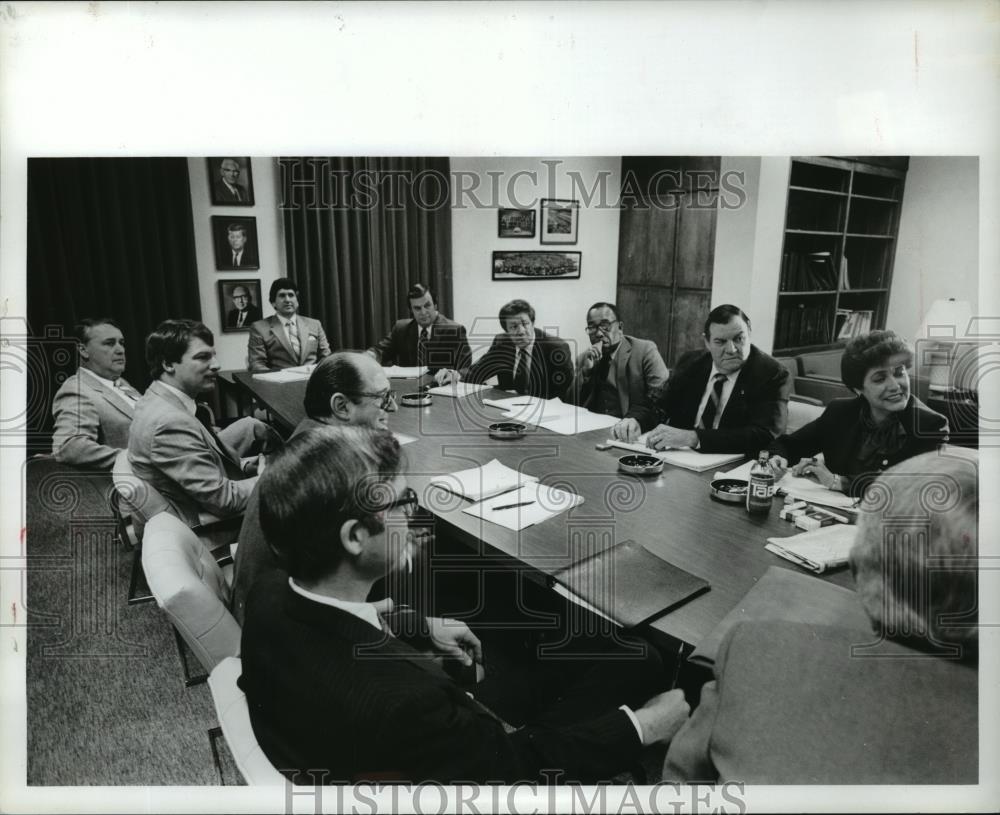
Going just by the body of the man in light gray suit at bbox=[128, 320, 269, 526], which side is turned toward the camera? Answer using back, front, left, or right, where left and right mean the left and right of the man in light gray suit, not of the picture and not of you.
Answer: right

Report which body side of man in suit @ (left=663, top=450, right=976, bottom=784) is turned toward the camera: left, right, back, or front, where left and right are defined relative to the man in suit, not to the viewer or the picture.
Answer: back

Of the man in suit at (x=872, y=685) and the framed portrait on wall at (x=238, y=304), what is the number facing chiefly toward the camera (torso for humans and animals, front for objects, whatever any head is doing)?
1

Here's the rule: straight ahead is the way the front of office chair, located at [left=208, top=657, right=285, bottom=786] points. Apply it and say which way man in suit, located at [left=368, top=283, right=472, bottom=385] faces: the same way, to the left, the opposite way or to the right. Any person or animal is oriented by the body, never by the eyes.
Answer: to the right
